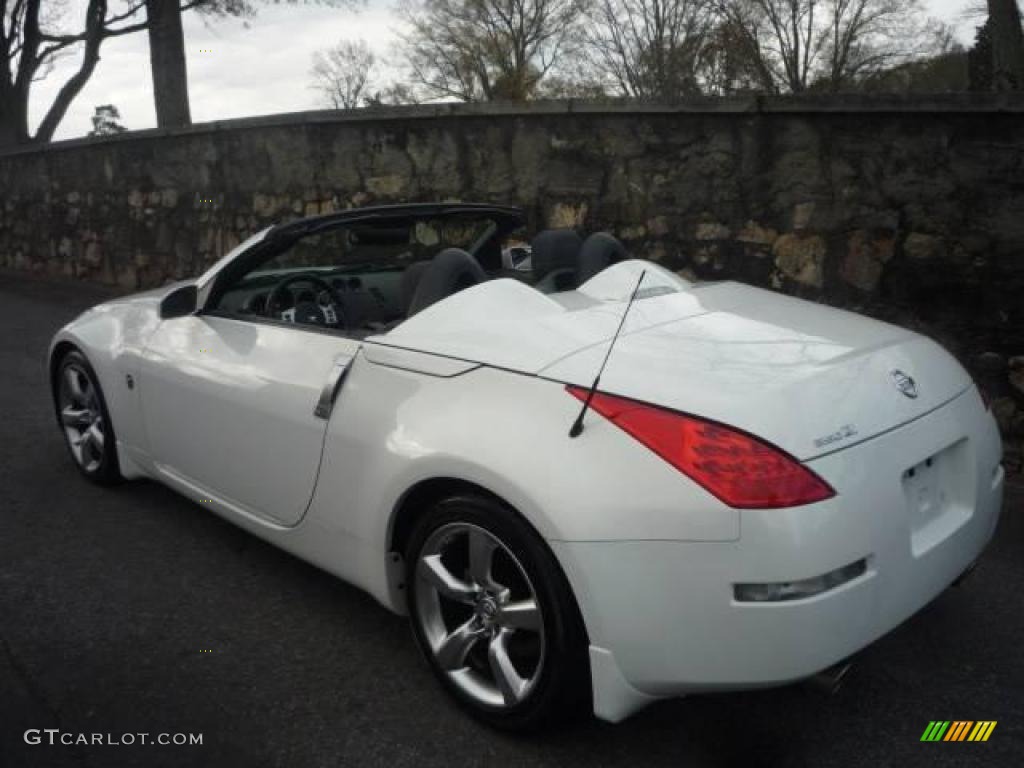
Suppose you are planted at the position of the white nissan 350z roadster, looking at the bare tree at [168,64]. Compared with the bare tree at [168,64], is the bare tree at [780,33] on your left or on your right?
right

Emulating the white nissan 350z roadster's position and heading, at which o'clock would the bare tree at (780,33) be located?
The bare tree is roughly at 2 o'clock from the white nissan 350z roadster.

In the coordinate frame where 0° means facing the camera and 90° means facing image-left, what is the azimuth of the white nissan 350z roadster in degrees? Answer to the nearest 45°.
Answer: approximately 135°
